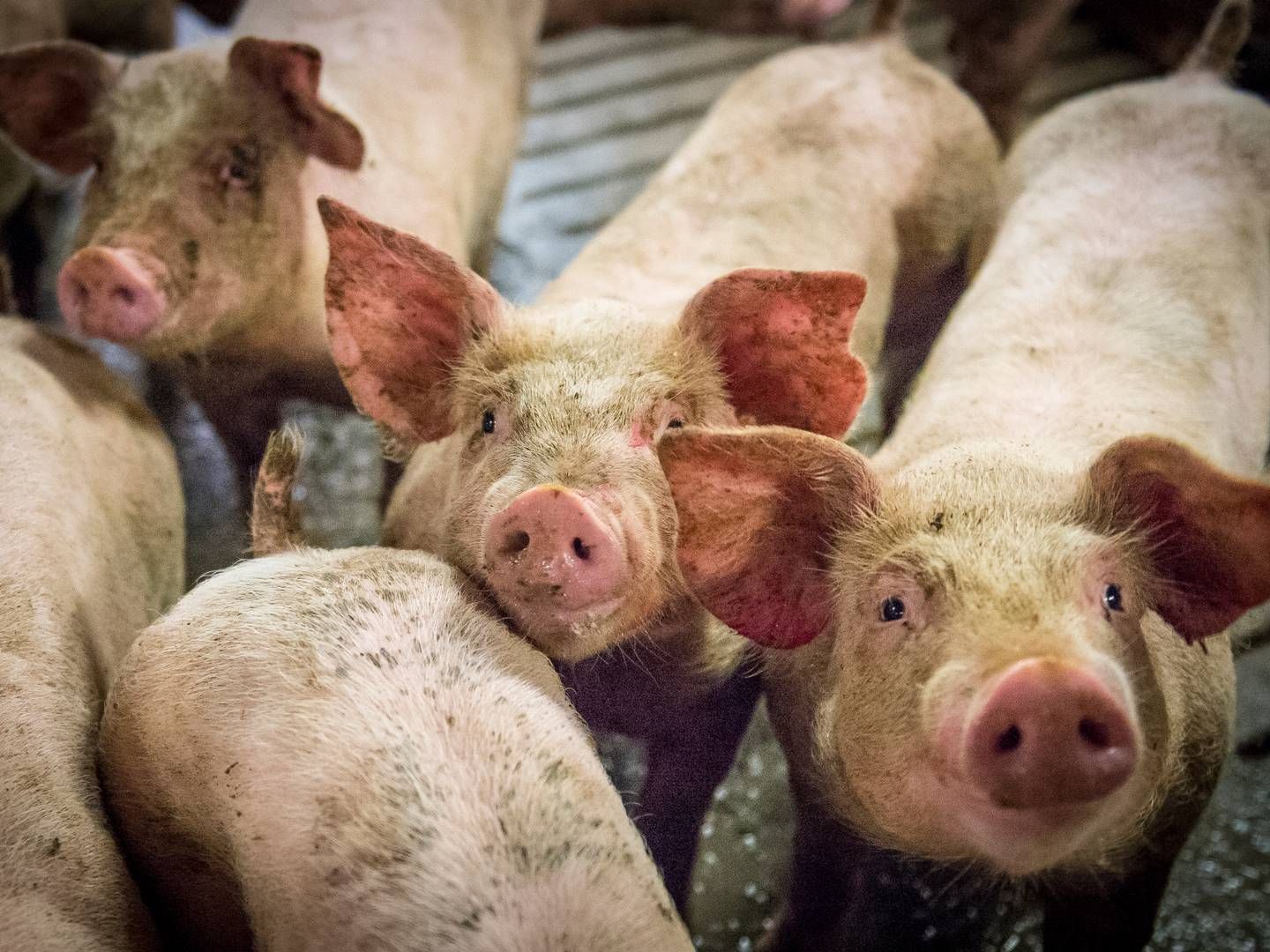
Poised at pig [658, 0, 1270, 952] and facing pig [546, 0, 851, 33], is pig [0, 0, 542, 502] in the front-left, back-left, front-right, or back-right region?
front-left

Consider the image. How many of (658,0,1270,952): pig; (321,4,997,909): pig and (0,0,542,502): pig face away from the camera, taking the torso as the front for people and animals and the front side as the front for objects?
0

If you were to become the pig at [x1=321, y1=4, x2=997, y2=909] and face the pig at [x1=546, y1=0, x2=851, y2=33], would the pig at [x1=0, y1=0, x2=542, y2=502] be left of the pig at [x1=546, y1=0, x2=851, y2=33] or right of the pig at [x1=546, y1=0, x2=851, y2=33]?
left

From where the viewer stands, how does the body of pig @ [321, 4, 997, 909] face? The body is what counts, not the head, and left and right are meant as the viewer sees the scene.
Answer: facing the viewer and to the left of the viewer

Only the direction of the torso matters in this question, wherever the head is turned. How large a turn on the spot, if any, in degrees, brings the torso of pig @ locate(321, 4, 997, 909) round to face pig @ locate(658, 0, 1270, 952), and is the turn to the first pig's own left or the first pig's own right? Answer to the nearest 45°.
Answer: approximately 90° to the first pig's own left

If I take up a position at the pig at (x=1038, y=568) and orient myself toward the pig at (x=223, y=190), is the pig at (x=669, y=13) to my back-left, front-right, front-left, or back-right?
front-right

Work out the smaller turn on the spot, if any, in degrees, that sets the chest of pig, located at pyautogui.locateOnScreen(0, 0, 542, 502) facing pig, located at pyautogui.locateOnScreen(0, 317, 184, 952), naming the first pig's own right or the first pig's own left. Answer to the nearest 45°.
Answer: approximately 45° to the first pig's own left

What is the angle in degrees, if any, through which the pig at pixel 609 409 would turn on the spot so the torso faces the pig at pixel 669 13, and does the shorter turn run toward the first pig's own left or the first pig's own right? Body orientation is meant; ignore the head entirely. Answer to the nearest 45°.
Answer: approximately 135° to the first pig's own right

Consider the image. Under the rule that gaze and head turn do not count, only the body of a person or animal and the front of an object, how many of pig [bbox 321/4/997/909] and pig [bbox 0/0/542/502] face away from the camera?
0

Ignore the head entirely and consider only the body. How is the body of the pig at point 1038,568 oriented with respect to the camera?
toward the camera

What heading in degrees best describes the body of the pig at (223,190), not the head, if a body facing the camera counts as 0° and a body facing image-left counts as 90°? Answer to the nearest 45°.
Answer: approximately 45°

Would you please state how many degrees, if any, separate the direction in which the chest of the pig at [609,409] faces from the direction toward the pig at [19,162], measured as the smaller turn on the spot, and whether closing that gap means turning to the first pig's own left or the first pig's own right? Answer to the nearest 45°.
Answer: approximately 90° to the first pig's own right

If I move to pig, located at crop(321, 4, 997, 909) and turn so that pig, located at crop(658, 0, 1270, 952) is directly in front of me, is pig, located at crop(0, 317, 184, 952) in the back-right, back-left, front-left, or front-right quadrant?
back-right
